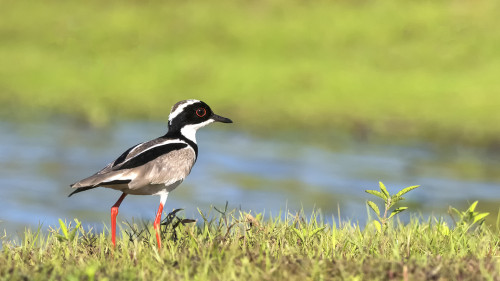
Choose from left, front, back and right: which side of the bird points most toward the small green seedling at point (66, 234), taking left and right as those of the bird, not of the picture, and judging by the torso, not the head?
back

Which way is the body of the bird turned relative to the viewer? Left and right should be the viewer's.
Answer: facing to the right of the viewer
